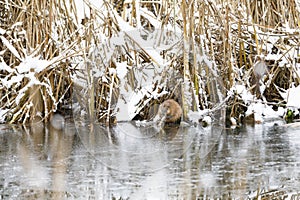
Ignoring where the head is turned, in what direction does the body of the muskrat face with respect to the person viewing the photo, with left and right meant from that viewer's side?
facing the viewer and to the left of the viewer
